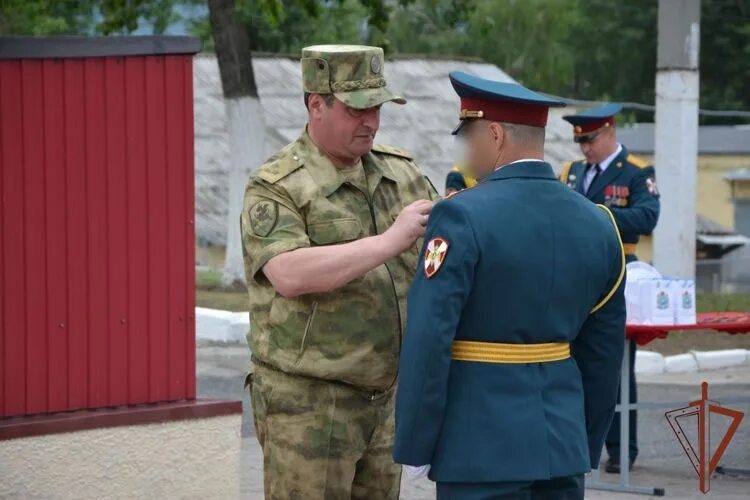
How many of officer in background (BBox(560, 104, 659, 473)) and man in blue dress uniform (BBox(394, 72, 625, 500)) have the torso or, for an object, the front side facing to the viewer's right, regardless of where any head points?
0

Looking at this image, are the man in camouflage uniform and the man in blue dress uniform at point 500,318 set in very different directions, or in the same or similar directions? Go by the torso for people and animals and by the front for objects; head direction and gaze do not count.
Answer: very different directions

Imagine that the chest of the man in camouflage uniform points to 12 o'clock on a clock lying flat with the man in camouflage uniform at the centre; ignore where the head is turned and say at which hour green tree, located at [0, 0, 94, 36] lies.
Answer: The green tree is roughly at 7 o'clock from the man in camouflage uniform.

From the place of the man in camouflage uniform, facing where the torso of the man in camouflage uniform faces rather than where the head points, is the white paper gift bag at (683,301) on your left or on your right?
on your left

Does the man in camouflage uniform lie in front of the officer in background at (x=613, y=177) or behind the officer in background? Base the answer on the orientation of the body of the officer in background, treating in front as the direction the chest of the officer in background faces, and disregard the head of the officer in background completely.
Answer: in front

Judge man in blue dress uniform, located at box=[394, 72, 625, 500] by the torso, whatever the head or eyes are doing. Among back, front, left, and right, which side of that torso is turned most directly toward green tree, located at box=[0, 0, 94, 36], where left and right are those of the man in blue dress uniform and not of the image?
front

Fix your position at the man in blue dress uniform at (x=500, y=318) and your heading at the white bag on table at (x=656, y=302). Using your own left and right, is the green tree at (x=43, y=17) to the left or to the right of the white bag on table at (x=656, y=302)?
left

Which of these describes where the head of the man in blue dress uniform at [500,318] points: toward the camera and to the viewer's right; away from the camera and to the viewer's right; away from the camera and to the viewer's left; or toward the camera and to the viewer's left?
away from the camera and to the viewer's left

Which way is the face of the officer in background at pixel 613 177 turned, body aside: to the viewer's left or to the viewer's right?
to the viewer's left

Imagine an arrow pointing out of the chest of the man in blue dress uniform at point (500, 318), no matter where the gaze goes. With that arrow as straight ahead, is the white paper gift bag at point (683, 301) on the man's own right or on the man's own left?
on the man's own right

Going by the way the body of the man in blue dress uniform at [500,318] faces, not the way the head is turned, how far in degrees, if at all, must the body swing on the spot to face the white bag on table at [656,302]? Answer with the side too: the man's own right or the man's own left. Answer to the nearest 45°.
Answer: approximately 45° to the man's own right

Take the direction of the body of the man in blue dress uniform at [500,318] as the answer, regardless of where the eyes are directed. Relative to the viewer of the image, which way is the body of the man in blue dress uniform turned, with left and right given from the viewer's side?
facing away from the viewer and to the left of the viewer

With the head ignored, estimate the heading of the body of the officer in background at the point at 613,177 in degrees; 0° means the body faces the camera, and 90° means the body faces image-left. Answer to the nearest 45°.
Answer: approximately 45°

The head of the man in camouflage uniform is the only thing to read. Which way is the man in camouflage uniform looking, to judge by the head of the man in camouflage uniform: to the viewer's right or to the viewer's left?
to the viewer's right
